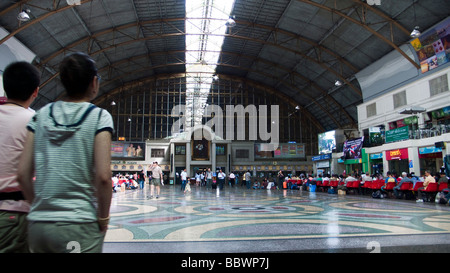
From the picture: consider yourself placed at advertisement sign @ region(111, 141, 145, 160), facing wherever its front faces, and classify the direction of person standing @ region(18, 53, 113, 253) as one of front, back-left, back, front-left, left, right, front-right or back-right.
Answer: front

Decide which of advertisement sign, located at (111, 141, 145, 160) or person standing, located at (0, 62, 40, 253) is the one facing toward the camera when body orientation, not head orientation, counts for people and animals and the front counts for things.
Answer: the advertisement sign

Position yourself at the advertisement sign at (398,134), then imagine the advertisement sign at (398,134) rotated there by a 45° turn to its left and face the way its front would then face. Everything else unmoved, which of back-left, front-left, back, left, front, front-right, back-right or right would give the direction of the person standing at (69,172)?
front

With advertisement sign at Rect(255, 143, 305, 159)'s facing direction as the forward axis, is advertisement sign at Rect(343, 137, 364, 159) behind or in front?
in front

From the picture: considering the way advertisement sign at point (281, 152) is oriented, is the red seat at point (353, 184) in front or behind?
in front

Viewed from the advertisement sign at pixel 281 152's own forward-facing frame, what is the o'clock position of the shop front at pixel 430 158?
The shop front is roughly at 11 o'clock from the advertisement sign.

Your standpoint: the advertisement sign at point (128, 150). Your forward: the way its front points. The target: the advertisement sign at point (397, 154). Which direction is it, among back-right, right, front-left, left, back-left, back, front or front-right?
front-left

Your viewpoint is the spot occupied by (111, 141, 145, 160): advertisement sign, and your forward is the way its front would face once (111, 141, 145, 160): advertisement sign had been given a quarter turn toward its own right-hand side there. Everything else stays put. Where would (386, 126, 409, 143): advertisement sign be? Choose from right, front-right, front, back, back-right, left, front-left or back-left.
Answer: back-left

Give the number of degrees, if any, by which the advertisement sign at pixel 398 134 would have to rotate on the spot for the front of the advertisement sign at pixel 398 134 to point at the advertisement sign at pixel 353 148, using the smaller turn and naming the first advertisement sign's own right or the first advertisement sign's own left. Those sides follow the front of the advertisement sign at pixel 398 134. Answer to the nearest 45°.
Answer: approximately 90° to the first advertisement sign's own right

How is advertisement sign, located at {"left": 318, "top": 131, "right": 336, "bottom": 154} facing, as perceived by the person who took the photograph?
facing the viewer and to the left of the viewer

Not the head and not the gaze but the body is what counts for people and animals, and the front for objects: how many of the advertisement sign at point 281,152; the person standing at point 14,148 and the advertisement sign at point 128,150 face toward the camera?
2

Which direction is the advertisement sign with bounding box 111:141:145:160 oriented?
toward the camera

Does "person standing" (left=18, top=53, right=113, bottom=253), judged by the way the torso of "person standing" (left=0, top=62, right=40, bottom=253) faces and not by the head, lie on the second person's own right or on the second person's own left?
on the second person's own right

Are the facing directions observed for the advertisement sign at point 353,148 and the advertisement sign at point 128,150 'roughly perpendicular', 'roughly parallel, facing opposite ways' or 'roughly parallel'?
roughly perpendicular

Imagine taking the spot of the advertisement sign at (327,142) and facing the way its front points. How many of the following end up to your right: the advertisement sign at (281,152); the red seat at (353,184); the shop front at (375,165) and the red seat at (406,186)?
1
